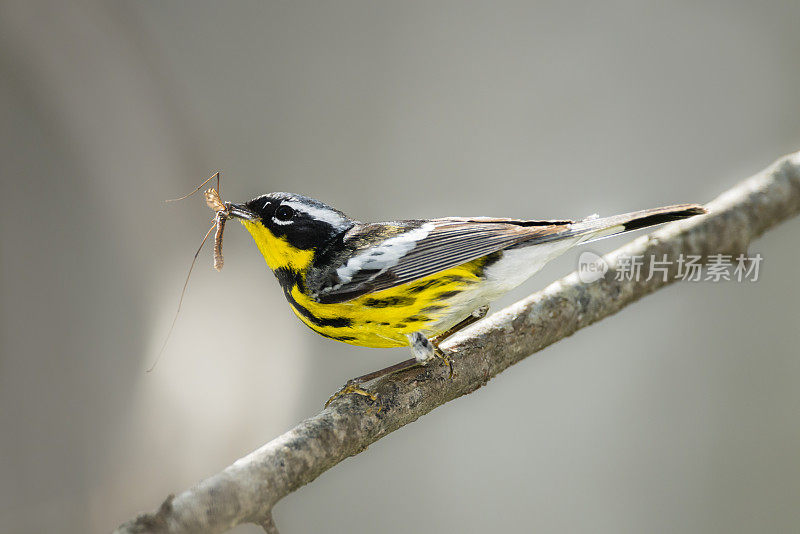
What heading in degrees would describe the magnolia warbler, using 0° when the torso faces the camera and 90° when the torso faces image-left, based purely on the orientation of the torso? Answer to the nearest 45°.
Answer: approximately 90°
